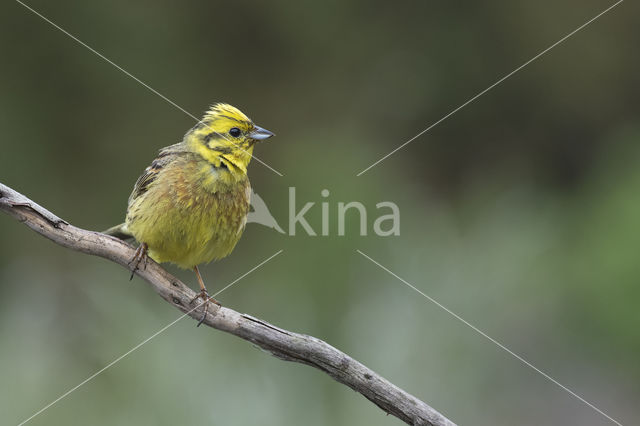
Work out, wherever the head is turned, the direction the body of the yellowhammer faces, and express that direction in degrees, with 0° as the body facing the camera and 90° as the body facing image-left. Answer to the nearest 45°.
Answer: approximately 315°
